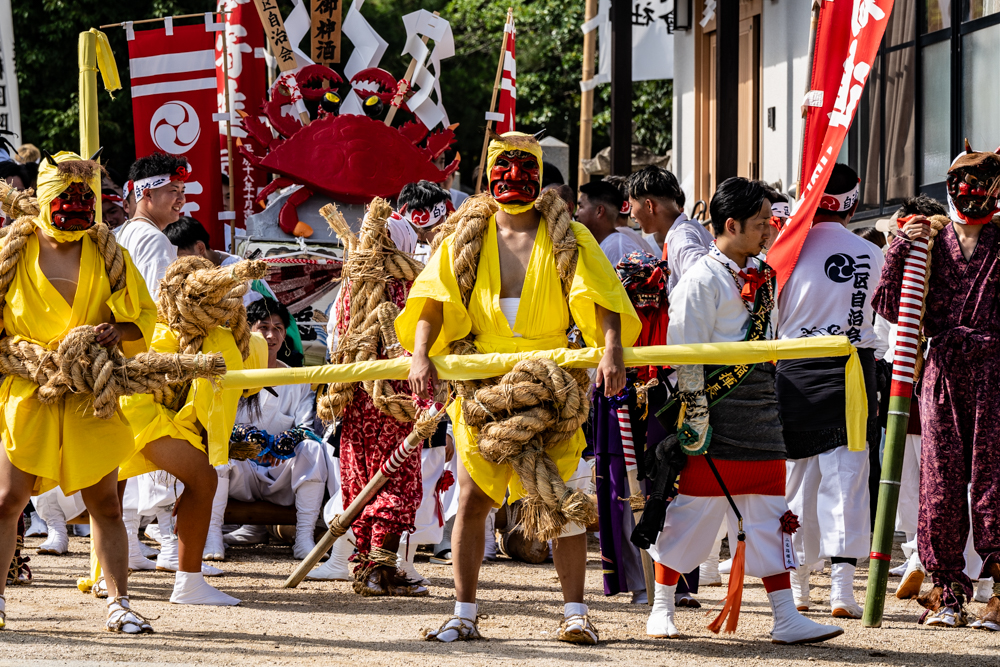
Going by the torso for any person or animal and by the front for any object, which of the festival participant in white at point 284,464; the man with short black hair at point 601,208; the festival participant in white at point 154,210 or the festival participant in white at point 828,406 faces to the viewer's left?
the man with short black hair

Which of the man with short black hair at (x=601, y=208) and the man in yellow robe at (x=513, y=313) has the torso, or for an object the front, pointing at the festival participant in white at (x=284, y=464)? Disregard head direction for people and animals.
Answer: the man with short black hair

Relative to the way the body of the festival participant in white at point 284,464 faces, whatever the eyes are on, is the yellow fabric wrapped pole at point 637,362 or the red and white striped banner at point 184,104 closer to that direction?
the yellow fabric wrapped pole

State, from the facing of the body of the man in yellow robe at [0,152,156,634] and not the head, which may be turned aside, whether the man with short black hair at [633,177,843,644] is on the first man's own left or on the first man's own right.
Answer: on the first man's own left

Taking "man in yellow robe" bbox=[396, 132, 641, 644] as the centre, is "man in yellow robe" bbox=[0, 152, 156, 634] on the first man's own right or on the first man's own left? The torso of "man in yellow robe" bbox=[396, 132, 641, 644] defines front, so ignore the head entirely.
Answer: on the first man's own right

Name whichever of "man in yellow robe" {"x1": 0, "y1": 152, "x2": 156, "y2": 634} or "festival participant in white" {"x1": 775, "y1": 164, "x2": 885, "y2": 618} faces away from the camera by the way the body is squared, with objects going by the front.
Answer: the festival participant in white

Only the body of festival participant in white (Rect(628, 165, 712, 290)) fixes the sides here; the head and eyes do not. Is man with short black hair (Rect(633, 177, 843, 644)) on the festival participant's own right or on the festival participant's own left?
on the festival participant's own left

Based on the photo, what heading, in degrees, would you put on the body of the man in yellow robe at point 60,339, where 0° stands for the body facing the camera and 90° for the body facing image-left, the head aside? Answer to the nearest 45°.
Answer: approximately 0°
